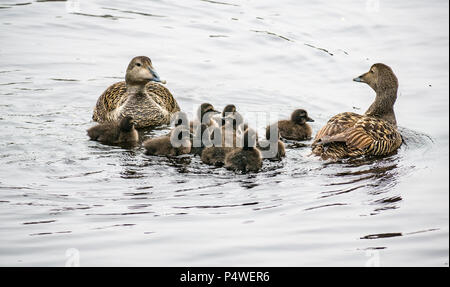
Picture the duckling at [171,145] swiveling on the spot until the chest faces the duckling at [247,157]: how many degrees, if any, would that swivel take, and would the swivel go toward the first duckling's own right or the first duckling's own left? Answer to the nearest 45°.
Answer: approximately 45° to the first duckling's own right

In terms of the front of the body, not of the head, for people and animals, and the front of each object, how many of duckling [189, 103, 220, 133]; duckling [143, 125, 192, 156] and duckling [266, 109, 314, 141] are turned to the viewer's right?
3

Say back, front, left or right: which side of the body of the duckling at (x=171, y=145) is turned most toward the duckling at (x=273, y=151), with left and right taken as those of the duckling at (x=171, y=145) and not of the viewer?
front

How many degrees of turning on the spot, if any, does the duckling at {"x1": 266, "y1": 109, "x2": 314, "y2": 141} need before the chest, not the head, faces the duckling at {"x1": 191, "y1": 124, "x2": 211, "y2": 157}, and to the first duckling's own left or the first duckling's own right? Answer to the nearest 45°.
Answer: approximately 135° to the first duckling's own right

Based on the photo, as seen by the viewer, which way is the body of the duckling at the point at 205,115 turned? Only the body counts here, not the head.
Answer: to the viewer's right

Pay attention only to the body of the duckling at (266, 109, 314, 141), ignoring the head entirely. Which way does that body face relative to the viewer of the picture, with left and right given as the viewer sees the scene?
facing to the right of the viewer

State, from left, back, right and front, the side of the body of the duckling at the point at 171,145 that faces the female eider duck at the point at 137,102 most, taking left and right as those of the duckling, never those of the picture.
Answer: left

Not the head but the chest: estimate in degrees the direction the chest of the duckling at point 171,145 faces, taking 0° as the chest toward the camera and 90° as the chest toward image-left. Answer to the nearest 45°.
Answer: approximately 270°

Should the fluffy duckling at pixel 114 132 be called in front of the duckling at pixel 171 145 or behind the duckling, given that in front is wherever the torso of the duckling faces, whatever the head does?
behind

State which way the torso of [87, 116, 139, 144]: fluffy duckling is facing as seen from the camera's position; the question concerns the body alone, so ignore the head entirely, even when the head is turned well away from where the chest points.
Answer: to the viewer's right

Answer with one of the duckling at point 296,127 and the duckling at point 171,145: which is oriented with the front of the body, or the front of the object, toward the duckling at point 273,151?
the duckling at point 171,145
